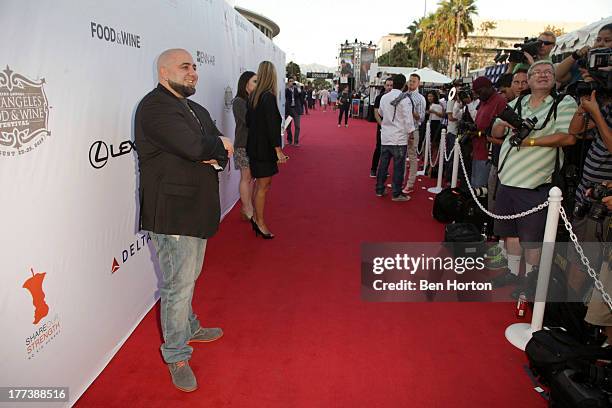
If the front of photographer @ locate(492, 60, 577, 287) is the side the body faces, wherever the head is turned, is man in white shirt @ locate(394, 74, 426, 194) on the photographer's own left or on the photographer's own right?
on the photographer's own right

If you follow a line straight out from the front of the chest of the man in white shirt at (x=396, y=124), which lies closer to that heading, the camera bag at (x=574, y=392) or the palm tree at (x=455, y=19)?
the palm tree

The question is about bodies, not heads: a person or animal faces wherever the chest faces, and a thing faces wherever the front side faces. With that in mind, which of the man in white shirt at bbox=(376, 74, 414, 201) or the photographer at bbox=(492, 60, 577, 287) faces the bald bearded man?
the photographer
